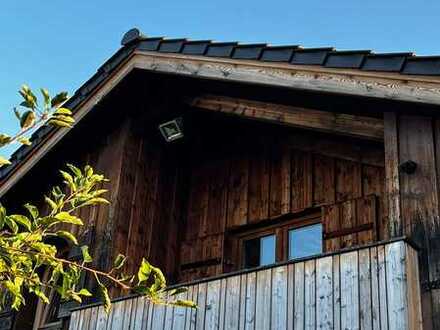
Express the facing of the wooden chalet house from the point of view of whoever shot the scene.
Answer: facing the viewer and to the left of the viewer
